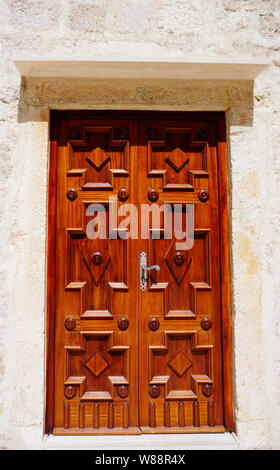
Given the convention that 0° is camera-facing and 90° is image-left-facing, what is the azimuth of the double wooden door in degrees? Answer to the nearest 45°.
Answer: approximately 0°
